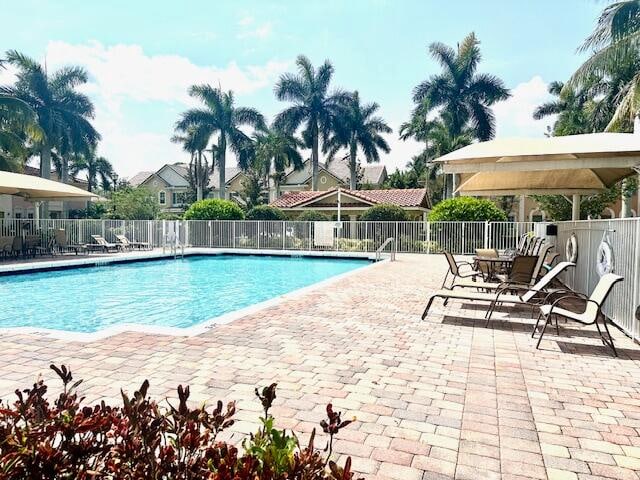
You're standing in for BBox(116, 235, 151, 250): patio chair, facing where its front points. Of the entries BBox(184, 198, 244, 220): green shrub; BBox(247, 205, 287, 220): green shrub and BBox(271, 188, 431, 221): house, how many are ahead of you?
3

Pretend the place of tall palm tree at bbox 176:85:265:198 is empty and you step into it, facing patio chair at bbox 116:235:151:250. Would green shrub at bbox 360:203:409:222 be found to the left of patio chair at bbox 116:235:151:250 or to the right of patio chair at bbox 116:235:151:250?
left

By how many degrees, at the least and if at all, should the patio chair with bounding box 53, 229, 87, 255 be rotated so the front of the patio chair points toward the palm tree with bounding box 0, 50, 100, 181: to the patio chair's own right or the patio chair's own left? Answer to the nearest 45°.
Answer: approximately 90° to the patio chair's own left

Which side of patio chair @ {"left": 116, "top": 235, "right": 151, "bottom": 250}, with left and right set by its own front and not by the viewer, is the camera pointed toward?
right

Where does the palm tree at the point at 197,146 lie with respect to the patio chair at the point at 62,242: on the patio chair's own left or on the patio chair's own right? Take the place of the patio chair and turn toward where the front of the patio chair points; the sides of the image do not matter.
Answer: on the patio chair's own left

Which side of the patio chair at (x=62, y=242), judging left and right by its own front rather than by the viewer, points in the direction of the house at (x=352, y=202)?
front

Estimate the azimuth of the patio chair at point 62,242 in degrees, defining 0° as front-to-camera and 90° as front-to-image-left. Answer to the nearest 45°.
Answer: approximately 270°

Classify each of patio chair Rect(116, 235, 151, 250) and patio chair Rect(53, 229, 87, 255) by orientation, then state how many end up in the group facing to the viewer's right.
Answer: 2

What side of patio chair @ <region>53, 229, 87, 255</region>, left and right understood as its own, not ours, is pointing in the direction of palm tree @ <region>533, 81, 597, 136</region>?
front
